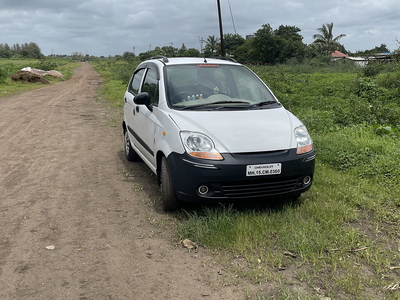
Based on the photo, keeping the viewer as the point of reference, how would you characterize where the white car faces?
facing the viewer and to the right of the viewer
